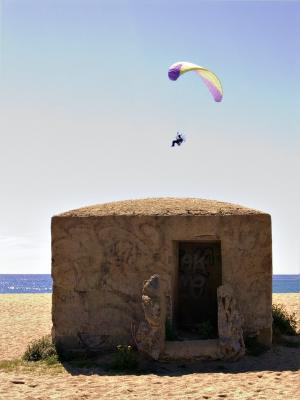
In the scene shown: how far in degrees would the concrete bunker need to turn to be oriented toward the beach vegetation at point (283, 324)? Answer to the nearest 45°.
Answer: approximately 135° to its left

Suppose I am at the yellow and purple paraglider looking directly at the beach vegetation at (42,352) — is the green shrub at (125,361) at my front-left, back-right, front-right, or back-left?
front-left

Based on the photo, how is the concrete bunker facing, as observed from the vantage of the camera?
facing the viewer

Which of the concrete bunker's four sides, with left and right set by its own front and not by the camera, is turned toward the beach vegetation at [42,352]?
right
